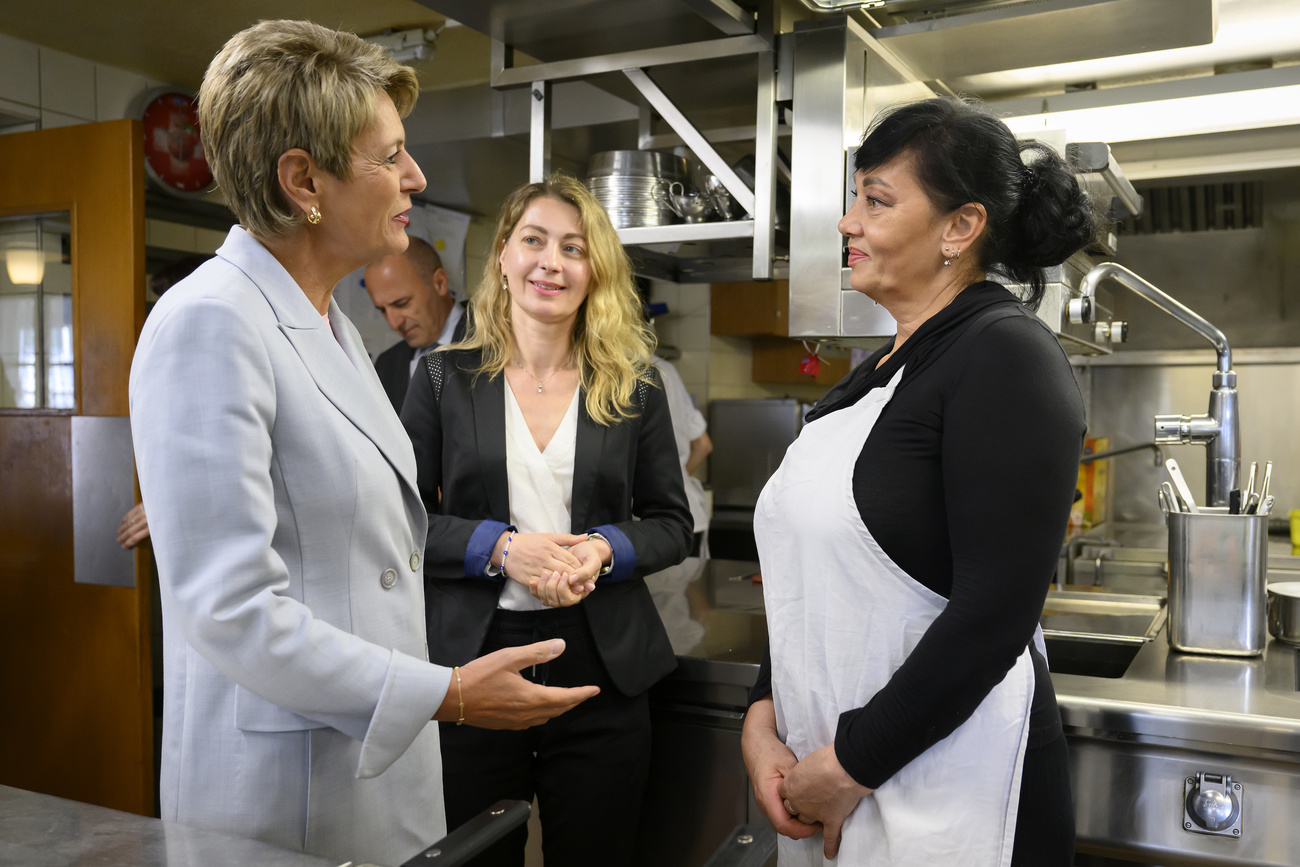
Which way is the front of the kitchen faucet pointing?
to the viewer's left

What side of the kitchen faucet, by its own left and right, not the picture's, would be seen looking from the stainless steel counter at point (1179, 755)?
left

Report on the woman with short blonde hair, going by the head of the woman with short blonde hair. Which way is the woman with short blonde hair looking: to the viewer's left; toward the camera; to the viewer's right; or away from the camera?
to the viewer's right

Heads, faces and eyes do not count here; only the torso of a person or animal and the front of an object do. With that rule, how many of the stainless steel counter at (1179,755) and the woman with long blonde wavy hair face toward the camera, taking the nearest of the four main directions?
2

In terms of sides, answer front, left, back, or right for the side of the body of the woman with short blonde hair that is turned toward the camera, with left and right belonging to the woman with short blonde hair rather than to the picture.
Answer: right

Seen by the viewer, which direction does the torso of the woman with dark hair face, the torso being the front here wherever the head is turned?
to the viewer's left

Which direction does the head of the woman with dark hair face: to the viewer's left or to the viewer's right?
to the viewer's left

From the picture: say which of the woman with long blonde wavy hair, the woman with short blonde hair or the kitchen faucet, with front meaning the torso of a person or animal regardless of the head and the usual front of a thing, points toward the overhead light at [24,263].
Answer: the kitchen faucet

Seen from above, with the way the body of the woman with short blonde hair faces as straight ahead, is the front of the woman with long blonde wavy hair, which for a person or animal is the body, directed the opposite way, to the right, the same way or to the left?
to the right

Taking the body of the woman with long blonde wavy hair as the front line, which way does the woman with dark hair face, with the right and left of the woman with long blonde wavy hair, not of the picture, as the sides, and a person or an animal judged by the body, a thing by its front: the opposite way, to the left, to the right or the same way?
to the right

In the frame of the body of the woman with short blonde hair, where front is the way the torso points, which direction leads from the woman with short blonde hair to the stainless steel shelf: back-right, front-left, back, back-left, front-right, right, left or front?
front-left

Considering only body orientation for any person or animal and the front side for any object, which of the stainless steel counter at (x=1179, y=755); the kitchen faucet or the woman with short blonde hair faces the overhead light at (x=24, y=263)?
the kitchen faucet
